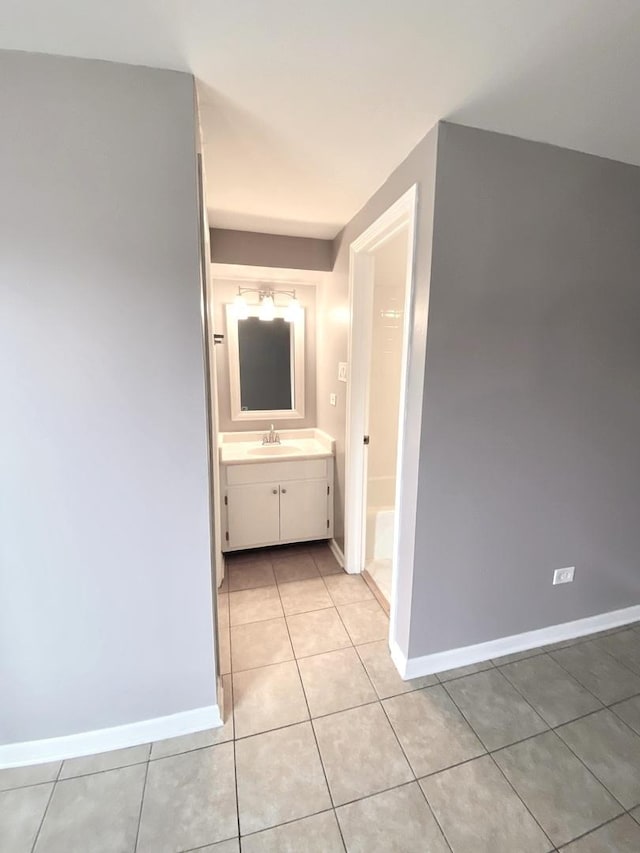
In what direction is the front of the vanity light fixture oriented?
toward the camera

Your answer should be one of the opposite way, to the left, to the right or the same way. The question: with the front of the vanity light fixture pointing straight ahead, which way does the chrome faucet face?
the same way

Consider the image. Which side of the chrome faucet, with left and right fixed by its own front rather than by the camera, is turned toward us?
front

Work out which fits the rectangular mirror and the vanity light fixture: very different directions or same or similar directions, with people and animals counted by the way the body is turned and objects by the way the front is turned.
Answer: same or similar directions

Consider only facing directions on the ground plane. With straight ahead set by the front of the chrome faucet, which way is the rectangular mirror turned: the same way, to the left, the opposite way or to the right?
the same way

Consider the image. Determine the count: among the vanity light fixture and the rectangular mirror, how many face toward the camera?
2

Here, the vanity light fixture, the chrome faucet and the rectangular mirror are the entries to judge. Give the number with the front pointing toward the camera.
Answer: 3
